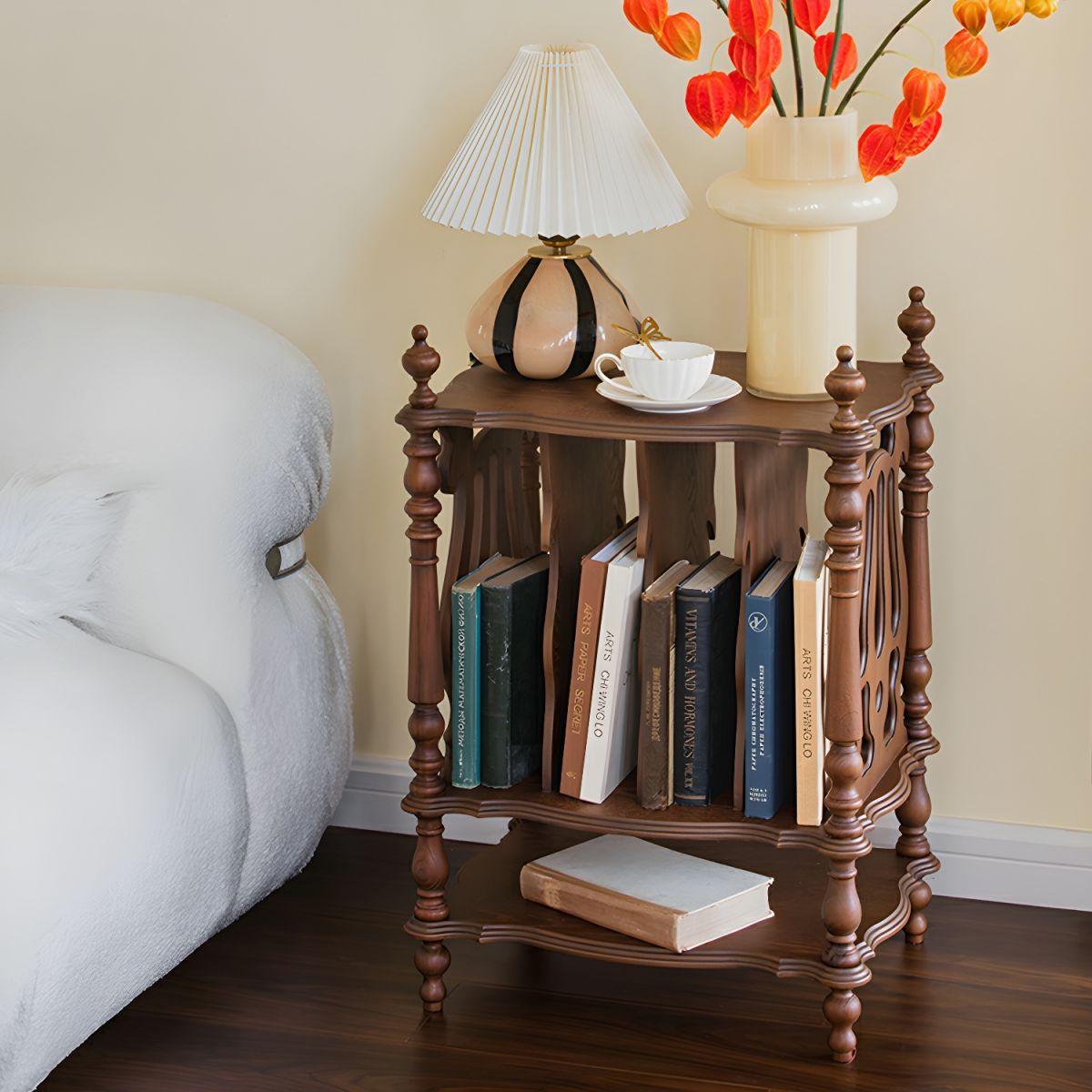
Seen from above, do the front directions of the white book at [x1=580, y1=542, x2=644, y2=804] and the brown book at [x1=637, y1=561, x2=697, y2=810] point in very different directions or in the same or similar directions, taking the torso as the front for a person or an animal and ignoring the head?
same or similar directions

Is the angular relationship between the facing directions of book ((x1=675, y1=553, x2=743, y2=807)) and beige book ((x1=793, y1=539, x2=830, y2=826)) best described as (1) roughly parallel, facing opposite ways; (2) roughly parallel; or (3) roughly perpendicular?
roughly parallel

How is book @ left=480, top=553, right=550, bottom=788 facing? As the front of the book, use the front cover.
to the viewer's right

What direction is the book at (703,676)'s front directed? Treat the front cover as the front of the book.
to the viewer's right

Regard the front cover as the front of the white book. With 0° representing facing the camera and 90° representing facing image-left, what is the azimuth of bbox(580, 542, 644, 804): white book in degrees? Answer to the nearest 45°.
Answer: approximately 270°

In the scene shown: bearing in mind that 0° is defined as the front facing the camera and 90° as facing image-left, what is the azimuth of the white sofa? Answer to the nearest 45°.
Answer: approximately 45°

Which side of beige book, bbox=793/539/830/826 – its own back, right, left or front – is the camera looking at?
right
